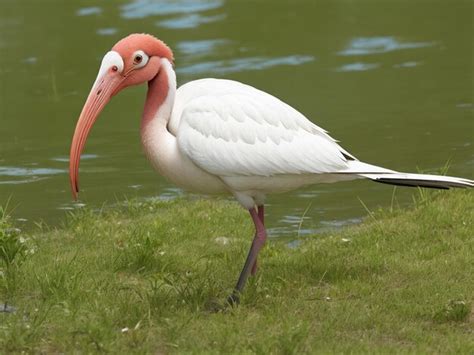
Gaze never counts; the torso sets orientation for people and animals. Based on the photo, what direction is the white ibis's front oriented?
to the viewer's left
